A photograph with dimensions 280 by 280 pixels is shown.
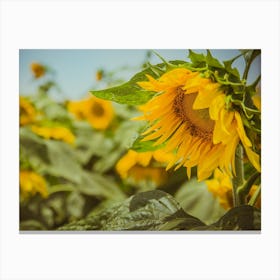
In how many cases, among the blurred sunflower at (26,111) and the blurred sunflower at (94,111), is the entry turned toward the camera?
2

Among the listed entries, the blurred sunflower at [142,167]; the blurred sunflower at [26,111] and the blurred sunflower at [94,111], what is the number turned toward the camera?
3

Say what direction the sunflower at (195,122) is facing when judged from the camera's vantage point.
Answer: facing the viewer and to the left of the viewer

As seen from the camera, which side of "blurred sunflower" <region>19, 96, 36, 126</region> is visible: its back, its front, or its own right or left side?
front

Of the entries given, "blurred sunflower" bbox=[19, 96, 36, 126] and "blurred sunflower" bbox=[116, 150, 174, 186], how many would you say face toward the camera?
2

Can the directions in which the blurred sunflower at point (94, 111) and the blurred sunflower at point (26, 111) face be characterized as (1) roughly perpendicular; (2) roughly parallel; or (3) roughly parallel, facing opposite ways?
roughly parallel

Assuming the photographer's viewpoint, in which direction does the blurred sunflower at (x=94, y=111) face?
facing the viewer

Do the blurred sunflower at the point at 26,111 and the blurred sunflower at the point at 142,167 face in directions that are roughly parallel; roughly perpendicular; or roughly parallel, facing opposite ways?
roughly parallel
